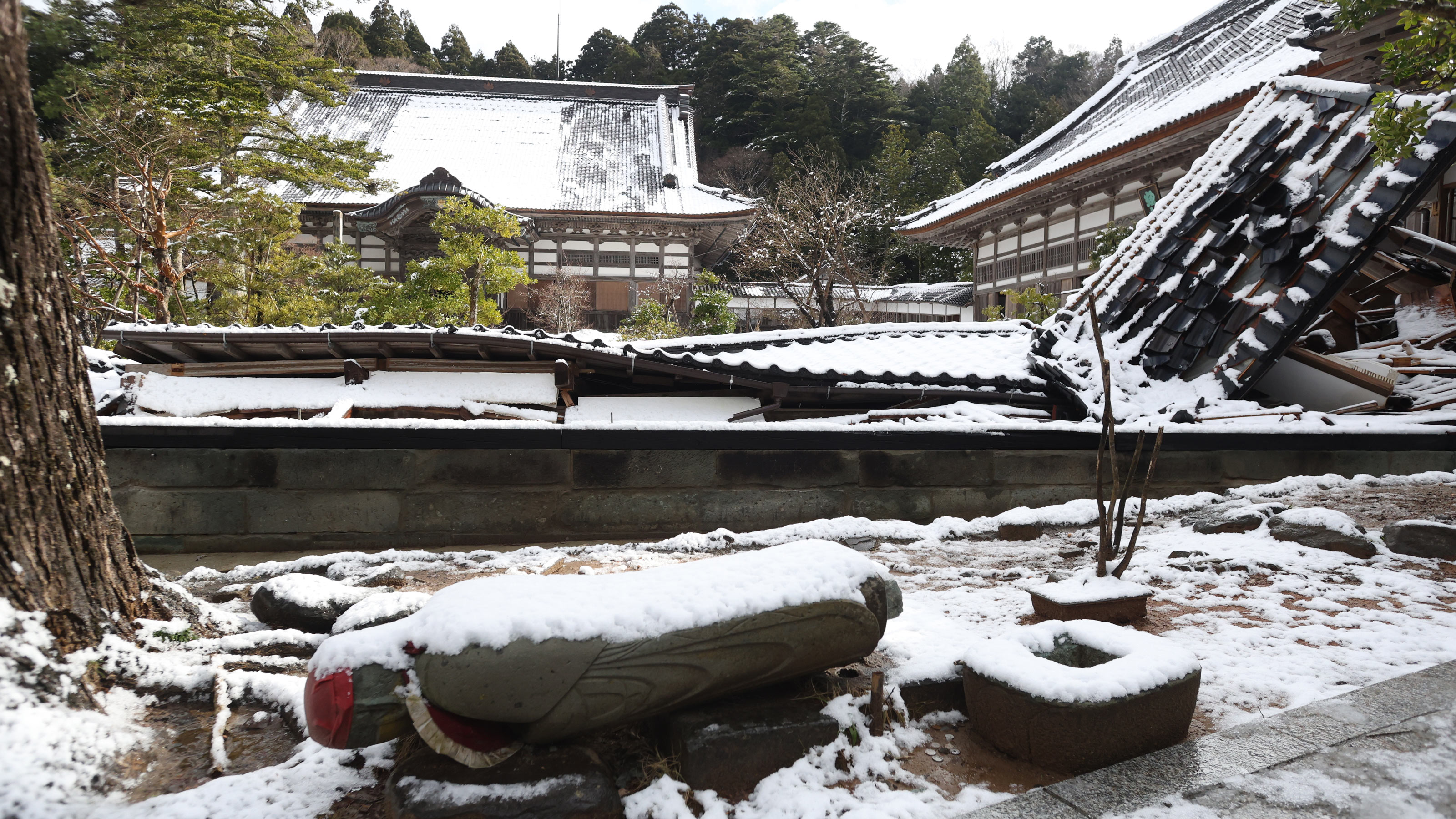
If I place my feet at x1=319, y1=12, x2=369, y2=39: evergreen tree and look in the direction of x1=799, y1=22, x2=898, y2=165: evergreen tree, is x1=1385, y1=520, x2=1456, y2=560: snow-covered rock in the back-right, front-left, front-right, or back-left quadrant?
front-right

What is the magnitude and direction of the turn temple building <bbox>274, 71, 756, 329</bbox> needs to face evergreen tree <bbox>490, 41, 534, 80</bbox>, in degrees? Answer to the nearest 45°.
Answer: approximately 180°

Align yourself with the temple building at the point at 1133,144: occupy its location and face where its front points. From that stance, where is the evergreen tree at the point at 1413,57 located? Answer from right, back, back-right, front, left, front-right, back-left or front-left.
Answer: front-left

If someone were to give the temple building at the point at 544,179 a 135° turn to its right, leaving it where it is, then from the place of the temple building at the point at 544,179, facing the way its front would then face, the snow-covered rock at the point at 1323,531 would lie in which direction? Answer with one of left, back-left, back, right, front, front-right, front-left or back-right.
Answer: back-left

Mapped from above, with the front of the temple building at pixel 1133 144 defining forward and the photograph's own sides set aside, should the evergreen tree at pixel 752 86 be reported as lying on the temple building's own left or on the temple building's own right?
on the temple building's own right

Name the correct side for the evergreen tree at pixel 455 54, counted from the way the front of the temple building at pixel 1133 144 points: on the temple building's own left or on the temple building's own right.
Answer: on the temple building's own right

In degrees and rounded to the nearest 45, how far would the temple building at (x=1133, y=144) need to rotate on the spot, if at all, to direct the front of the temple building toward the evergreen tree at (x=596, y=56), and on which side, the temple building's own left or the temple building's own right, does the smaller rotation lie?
approximately 90° to the temple building's own right

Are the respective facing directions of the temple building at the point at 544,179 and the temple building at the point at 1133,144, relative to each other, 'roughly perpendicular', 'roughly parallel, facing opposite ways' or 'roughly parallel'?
roughly perpendicular

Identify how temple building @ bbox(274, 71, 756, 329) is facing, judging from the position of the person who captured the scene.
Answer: facing the viewer

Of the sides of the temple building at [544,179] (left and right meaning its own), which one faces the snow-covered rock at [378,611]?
front

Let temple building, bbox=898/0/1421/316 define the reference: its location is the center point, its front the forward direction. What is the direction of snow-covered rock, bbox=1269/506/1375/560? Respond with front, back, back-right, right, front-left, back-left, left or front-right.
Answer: front-left

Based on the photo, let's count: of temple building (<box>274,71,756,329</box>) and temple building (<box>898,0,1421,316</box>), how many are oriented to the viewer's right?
0

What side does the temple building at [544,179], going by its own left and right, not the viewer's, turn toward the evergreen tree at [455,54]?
back
